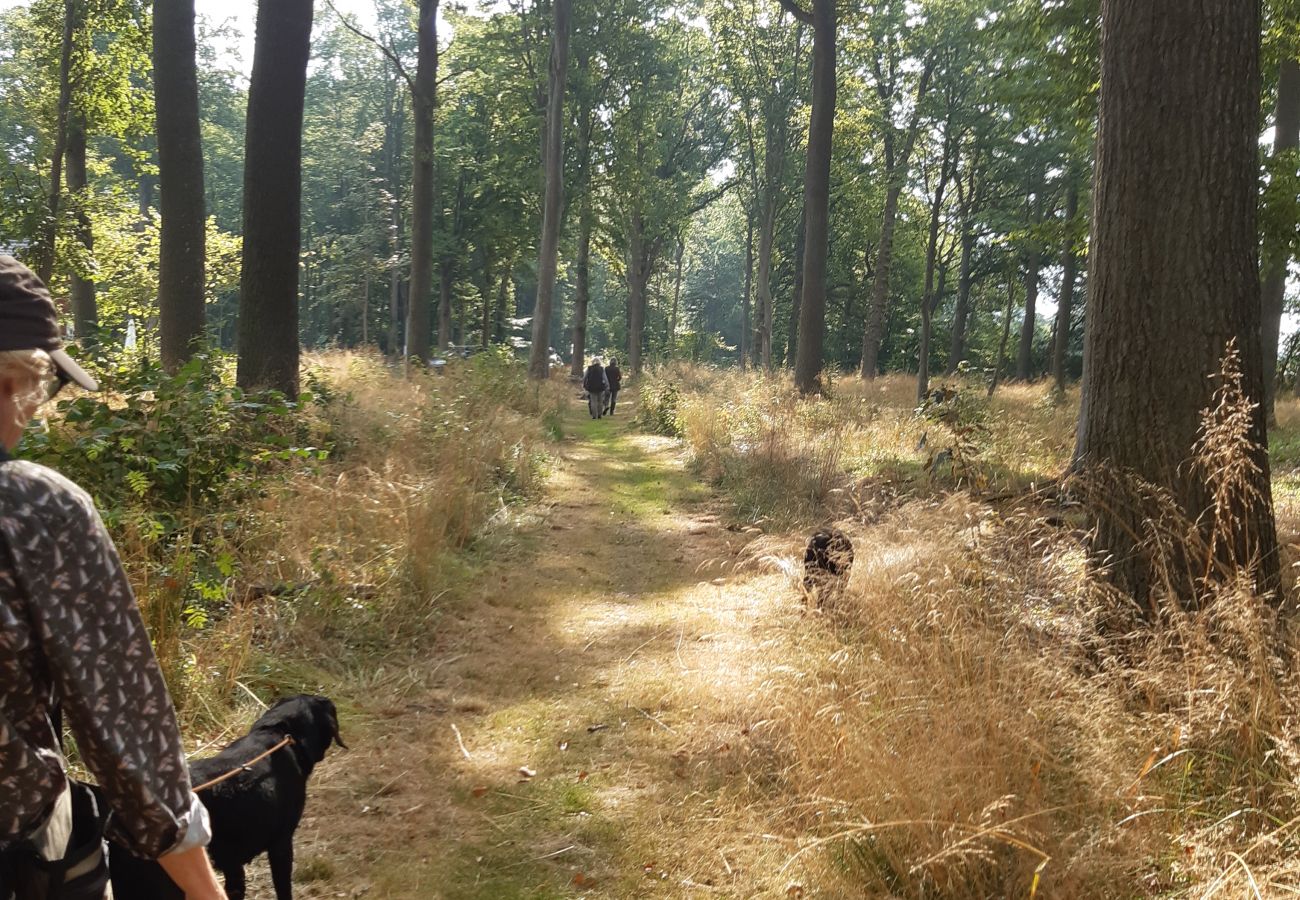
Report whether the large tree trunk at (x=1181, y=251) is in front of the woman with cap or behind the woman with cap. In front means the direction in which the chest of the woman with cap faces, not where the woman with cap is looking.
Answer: in front

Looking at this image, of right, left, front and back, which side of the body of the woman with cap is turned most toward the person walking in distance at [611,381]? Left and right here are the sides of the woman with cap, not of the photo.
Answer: front

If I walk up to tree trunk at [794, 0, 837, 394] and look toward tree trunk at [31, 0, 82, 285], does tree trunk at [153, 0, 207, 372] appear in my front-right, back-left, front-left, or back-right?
front-left

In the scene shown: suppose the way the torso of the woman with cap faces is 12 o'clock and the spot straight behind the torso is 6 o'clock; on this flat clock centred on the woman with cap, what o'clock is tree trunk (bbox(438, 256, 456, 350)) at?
The tree trunk is roughly at 11 o'clock from the woman with cap.

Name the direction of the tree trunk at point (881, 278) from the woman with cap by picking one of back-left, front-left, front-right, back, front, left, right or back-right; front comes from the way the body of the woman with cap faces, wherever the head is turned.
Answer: front

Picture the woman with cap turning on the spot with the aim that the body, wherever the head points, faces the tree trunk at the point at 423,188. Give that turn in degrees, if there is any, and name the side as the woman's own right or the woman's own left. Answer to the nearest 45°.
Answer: approximately 45° to the woman's own left

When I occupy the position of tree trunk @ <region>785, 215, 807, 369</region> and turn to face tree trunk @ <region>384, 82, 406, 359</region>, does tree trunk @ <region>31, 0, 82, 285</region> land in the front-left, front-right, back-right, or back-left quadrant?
front-left

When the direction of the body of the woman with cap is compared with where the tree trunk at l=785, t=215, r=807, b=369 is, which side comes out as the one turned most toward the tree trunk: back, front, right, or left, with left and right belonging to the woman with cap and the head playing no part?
front

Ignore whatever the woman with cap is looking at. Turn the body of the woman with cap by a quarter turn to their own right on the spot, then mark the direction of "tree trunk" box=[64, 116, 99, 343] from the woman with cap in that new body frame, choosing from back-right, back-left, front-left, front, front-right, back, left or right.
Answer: back-left

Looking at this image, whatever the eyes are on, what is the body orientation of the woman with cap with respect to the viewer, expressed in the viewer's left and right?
facing away from the viewer and to the right of the viewer

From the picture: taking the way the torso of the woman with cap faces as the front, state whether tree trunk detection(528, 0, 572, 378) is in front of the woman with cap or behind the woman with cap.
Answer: in front
